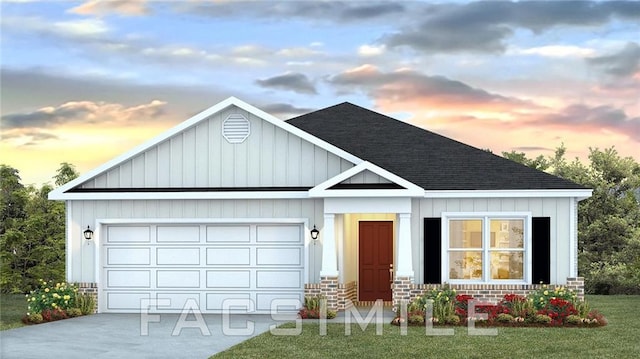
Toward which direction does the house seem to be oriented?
toward the camera

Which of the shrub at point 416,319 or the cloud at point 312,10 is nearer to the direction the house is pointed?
the shrub

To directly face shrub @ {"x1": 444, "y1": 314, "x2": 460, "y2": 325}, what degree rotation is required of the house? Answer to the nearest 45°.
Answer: approximately 45° to its left

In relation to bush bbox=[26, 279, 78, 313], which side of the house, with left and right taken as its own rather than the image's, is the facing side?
right

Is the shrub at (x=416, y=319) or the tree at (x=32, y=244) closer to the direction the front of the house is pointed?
the shrub

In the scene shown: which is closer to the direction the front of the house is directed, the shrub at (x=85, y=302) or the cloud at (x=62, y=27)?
the shrub

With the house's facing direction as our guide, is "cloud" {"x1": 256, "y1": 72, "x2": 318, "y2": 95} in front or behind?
behind

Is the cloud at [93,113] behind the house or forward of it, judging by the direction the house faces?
behind
